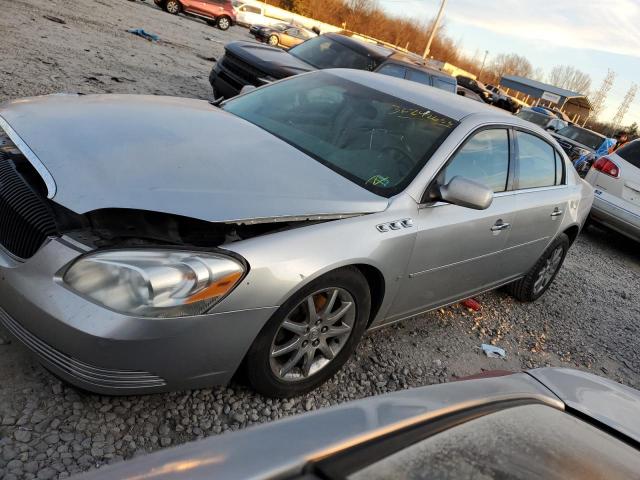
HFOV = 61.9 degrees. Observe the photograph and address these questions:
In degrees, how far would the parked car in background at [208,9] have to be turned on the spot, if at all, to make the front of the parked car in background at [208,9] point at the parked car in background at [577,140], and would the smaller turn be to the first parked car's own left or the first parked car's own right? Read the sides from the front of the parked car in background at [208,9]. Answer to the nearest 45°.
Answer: approximately 135° to the first parked car's own left

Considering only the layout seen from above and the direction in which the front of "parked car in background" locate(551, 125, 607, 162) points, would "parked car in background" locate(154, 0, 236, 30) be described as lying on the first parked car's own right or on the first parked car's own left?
on the first parked car's own right

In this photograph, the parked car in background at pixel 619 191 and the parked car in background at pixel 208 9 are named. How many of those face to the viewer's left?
1

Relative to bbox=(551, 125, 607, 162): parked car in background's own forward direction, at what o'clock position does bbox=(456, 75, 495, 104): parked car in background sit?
bbox=(456, 75, 495, 104): parked car in background is roughly at 4 o'clock from bbox=(551, 125, 607, 162): parked car in background.

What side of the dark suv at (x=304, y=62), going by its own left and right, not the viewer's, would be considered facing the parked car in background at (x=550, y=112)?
back

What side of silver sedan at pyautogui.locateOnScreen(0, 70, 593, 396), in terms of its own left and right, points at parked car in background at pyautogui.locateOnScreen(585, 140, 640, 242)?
back

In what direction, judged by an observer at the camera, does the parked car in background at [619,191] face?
facing away from the viewer and to the right of the viewer

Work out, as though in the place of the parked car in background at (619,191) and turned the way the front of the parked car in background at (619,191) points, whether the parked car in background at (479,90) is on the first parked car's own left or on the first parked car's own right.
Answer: on the first parked car's own left
